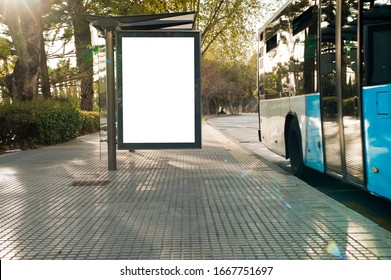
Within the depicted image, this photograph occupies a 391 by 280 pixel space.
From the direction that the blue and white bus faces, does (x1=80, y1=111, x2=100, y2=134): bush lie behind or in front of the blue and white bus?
behind

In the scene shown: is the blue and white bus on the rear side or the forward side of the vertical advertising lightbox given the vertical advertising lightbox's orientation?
on the forward side

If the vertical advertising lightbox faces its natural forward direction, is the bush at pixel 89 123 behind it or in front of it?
behind

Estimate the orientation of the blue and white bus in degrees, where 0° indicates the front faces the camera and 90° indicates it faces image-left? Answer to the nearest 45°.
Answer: approximately 315°

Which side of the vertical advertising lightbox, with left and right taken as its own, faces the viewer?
front

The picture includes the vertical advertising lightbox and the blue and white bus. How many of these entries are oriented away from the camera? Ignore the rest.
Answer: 0

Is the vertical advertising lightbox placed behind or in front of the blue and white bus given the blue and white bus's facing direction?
behind
